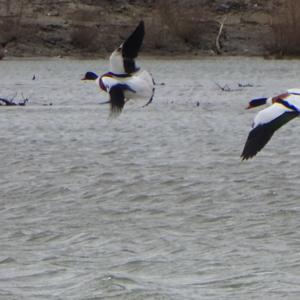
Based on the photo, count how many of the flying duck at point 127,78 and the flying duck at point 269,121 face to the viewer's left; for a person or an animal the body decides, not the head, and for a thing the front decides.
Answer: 2

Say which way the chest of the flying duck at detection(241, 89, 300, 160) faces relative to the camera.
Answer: to the viewer's left

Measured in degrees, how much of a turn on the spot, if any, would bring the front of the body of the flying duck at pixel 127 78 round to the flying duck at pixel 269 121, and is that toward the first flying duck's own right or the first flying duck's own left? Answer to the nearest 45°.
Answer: approximately 135° to the first flying duck's own left

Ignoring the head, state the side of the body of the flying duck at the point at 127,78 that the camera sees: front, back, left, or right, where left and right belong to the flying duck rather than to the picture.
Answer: left

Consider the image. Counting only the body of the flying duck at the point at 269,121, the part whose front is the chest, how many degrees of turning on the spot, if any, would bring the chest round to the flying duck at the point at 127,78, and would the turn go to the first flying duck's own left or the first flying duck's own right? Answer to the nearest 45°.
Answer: approximately 45° to the first flying duck's own right
